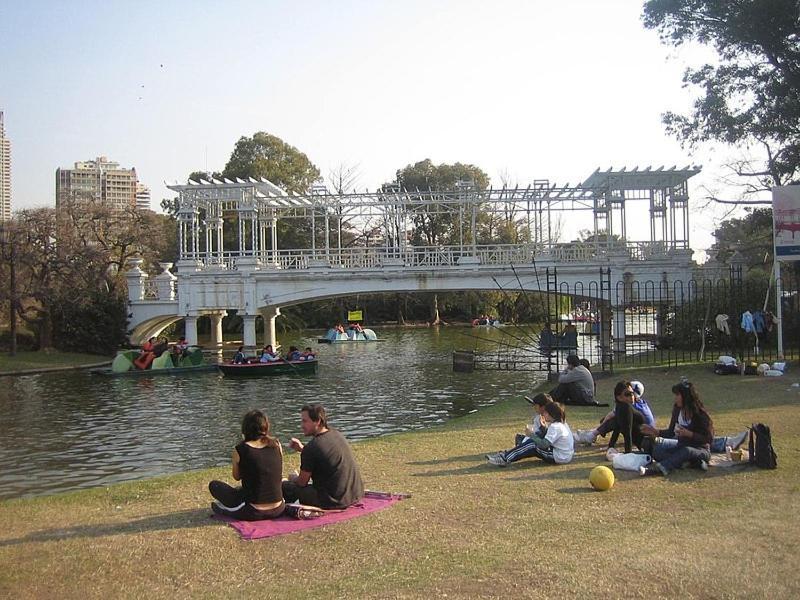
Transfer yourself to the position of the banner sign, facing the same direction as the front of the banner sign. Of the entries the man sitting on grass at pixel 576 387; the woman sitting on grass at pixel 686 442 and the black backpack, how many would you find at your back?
0

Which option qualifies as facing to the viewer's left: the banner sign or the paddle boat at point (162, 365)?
the paddle boat

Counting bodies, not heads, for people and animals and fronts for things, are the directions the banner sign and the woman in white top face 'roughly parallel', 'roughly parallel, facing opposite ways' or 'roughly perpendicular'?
roughly perpendicular

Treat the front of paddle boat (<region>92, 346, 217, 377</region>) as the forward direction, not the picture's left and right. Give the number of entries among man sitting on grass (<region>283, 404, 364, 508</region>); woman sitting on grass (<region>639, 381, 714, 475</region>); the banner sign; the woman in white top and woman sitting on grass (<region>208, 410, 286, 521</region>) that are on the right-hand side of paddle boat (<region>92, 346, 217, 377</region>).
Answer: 0

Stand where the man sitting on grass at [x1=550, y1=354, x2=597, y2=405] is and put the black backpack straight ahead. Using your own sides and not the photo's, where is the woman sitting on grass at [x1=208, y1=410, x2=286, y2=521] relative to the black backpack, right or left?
right

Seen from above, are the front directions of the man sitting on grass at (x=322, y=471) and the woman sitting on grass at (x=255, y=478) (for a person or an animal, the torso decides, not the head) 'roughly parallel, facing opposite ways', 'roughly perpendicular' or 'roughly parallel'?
roughly parallel

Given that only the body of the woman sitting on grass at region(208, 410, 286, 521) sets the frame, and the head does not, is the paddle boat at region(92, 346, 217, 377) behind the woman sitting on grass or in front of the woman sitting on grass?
in front

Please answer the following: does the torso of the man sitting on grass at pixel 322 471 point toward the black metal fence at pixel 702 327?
no

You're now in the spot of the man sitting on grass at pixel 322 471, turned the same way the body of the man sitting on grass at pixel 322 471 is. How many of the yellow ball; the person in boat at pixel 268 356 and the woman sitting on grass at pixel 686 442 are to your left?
0

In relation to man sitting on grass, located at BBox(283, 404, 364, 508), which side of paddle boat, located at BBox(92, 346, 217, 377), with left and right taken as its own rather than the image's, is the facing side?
left

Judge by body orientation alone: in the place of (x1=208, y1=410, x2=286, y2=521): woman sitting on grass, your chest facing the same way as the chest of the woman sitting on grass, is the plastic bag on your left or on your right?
on your right

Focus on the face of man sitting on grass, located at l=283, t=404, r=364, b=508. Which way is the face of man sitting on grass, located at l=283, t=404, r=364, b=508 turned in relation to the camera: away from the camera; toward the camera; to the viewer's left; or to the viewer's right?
to the viewer's left

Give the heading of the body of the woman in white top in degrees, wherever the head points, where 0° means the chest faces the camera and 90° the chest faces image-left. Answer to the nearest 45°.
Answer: approximately 90°

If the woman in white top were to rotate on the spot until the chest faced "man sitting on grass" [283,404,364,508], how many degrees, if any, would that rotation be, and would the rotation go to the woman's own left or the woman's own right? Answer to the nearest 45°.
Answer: approximately 45° to the woman's own left

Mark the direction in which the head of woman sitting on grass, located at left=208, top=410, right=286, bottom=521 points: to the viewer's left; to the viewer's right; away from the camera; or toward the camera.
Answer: away from the camera
